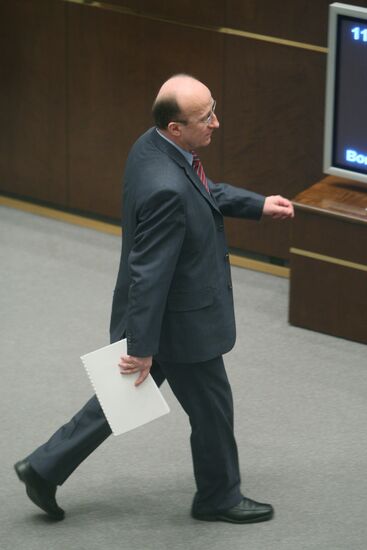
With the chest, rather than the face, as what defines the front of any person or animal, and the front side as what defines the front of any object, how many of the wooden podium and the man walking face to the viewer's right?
1

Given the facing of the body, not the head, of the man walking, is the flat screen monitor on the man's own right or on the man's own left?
on the man's own left

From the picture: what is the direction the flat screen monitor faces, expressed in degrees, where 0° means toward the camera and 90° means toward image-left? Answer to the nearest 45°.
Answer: approximately 45°

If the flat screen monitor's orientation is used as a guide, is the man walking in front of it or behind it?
in front

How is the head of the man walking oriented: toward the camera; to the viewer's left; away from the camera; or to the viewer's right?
to the viewer's right

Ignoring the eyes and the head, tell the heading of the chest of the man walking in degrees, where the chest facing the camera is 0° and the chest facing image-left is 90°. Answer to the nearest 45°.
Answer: approximately 270°
